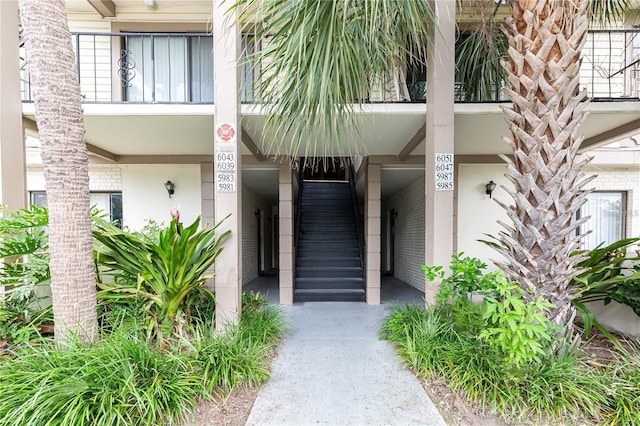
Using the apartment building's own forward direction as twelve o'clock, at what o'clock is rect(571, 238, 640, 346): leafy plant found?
The leafy plant is roughly at 10 o'clock from the apartment building.

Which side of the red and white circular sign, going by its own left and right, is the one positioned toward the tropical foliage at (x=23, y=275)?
right

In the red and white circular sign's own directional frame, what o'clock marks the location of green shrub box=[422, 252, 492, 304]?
The green shrub is roughly at 10 o'clock from the red and white circular sign.

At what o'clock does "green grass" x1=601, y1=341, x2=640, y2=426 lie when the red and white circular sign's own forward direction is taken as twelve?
The green grass is roughly at 10 o'clock from the red and white circular sign.

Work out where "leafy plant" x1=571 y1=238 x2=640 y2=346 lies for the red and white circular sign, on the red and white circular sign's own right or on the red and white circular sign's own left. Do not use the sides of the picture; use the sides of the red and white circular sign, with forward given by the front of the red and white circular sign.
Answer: on the red and white circular sign's own left

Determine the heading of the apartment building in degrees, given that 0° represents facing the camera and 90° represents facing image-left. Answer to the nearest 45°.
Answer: approximately 0°

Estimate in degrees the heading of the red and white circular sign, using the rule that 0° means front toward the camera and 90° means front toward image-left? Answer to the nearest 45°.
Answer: approximately 0°
